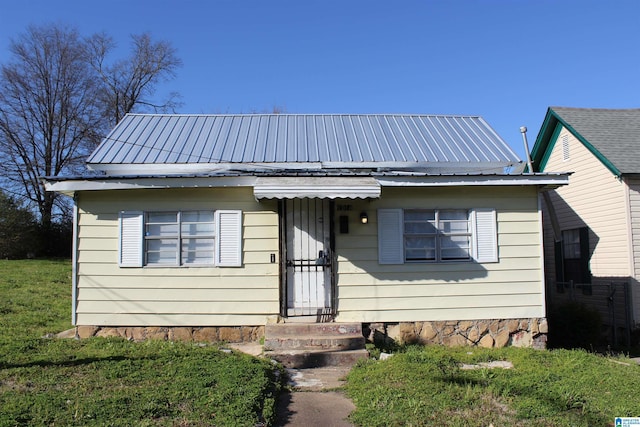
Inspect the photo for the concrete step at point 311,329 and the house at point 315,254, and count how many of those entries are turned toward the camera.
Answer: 2

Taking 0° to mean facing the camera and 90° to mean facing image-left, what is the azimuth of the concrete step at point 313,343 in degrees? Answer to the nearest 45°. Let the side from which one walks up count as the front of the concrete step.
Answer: approximately 0°
